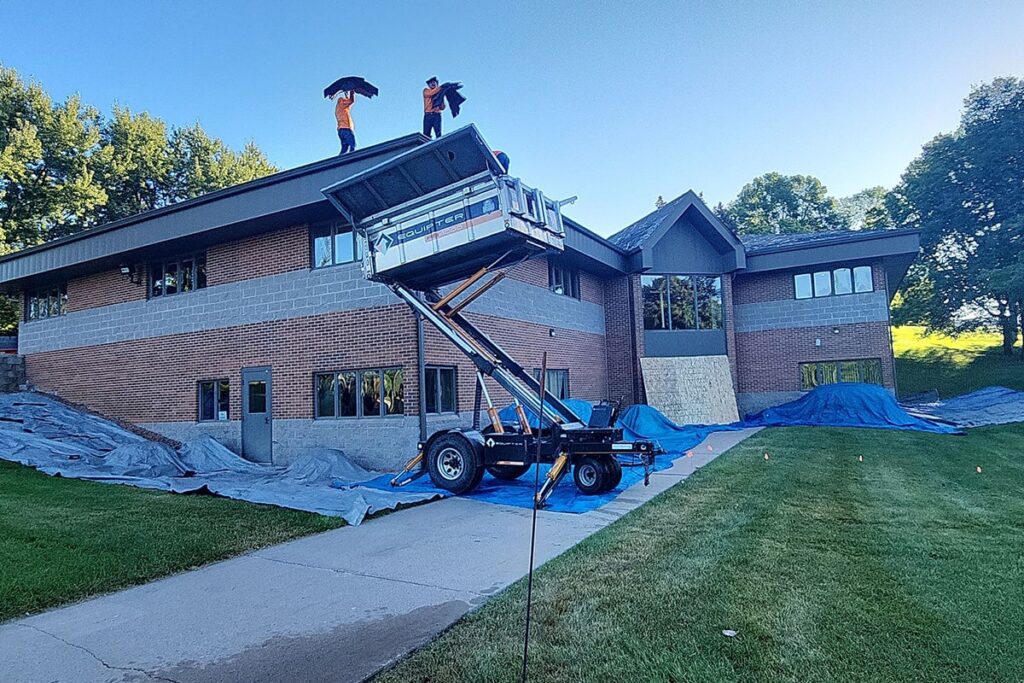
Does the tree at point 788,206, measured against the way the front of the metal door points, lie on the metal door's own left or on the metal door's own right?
on the metal door's own left

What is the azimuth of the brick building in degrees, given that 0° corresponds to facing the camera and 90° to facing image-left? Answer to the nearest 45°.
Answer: approximately 0°

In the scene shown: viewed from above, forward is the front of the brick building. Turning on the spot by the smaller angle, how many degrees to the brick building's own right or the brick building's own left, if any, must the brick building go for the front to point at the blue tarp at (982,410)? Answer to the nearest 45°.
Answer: approximately 90° to the brick building's own left

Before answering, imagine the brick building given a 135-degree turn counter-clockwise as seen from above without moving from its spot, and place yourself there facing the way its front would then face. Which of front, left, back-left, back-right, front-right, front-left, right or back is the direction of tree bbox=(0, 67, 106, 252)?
left

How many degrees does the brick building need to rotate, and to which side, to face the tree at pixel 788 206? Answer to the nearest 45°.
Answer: approximately 135° to its left

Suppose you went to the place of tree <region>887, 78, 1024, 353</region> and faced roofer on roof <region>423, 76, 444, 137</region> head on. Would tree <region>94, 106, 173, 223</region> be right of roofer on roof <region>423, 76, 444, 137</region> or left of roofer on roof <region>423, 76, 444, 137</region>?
right

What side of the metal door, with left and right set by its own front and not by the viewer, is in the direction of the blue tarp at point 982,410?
left

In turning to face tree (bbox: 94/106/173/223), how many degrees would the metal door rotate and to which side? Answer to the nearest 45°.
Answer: approximately 180°

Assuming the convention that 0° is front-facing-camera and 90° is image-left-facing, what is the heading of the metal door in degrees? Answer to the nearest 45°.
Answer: approximately 0°
